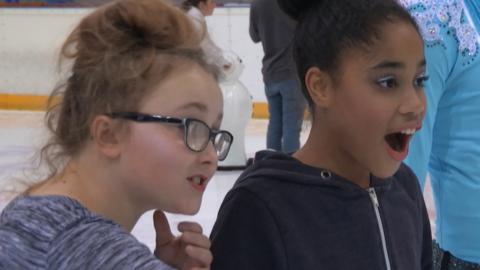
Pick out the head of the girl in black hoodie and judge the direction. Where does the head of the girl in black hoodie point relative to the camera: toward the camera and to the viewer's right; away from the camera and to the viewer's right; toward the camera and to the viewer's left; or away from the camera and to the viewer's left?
toward the camera and to the viewer's right

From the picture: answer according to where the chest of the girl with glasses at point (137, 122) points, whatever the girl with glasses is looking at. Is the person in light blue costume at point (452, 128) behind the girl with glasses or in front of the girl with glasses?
in front

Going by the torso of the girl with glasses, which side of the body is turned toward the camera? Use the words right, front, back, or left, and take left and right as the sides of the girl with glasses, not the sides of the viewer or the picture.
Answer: right

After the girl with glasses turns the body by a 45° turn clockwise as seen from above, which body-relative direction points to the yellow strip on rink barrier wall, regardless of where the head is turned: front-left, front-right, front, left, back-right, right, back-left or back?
back-left
